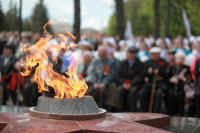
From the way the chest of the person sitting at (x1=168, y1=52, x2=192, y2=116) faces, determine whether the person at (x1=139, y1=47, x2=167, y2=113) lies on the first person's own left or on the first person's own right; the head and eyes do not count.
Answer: on the first person's own right

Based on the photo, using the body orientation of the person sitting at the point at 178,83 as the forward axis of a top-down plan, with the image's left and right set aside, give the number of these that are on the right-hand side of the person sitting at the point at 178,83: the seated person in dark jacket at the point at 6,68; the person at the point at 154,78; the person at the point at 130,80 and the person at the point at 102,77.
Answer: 4

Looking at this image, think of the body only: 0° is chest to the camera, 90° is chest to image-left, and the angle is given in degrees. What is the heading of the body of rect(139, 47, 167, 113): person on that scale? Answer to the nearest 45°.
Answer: approximately 0°

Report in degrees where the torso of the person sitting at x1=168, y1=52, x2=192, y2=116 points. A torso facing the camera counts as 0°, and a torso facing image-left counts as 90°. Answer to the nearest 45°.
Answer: approximately 0°

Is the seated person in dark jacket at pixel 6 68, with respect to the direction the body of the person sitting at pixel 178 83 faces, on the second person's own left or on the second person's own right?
on the second person's own right

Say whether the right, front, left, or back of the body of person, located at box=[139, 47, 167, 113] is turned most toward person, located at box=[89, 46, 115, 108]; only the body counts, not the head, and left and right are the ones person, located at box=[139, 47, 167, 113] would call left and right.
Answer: right

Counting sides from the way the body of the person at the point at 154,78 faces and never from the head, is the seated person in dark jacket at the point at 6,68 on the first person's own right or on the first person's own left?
on the first person's own right

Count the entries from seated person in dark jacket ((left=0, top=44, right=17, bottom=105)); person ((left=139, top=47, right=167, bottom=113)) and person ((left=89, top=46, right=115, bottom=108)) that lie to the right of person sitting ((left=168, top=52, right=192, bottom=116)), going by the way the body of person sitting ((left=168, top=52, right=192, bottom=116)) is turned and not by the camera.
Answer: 3

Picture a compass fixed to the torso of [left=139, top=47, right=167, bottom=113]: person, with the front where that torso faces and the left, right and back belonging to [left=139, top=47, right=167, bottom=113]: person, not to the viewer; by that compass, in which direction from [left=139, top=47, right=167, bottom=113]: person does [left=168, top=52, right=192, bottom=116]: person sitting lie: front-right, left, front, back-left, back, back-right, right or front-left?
left

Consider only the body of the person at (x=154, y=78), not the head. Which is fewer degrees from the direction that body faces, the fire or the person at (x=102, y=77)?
the fire

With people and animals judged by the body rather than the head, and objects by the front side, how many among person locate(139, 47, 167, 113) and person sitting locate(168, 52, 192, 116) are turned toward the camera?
2
